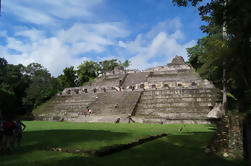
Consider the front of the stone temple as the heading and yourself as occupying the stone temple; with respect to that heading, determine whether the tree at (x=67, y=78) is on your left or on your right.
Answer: on your right

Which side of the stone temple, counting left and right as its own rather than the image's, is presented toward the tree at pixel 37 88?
right

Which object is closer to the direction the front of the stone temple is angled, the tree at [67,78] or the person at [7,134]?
the person

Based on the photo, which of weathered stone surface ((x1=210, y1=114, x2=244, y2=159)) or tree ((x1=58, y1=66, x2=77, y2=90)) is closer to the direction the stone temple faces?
the weathered stone surface

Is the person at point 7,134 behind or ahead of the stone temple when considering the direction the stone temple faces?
ahead

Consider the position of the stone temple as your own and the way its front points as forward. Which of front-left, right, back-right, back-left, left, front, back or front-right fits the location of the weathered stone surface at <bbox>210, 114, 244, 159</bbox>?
front-left

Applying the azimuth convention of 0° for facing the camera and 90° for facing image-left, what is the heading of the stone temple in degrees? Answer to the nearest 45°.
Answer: approximately 45°
